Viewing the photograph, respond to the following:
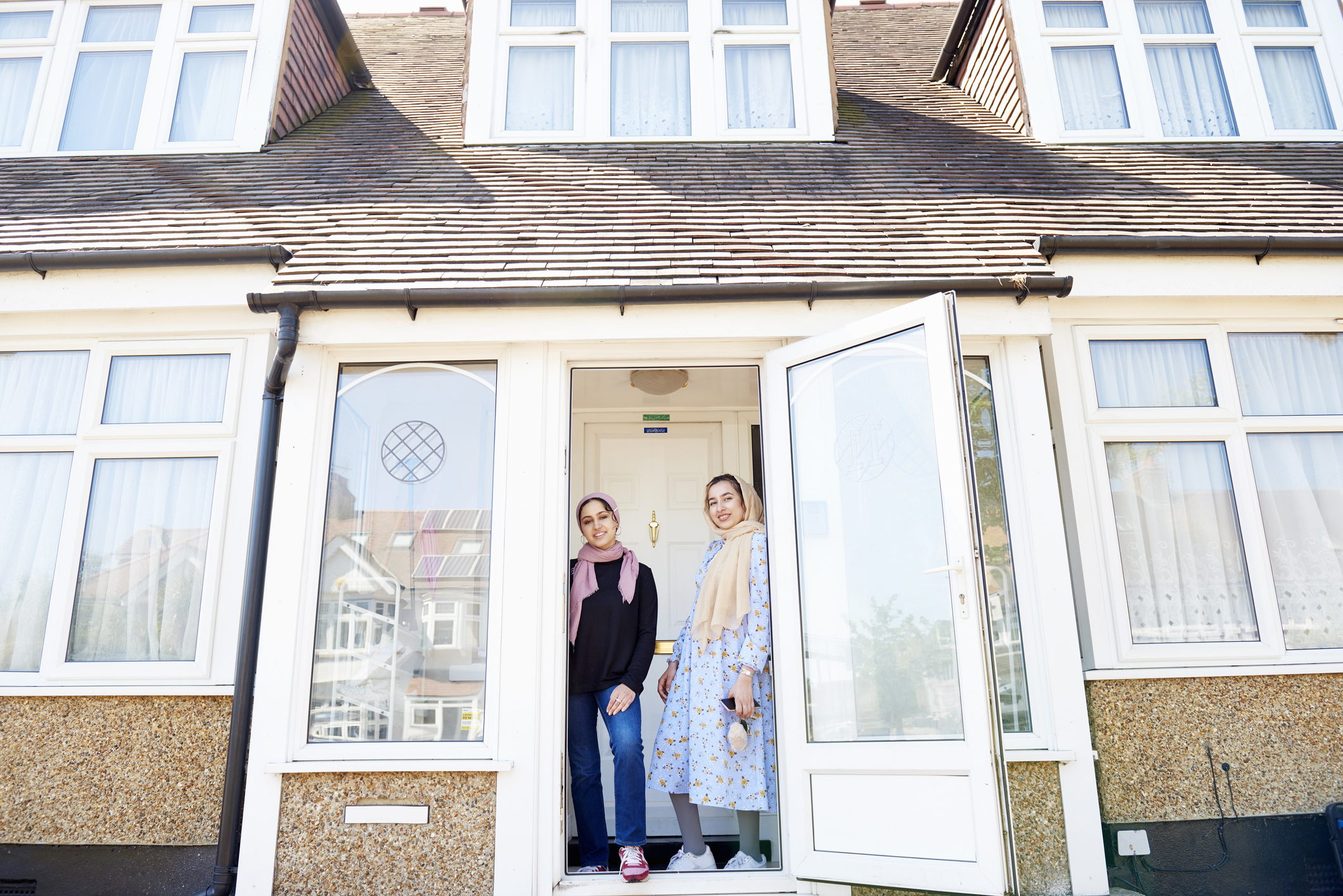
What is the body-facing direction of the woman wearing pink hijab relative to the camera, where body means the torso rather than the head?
toward the camera

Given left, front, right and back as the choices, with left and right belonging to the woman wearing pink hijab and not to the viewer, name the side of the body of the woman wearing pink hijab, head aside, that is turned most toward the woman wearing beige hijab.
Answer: left

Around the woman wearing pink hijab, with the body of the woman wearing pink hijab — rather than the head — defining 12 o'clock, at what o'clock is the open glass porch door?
The open glass porch door is roughly at 10 o'clock from the woman wearing pink hijab.

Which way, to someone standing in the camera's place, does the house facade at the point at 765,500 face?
facing the viewer
